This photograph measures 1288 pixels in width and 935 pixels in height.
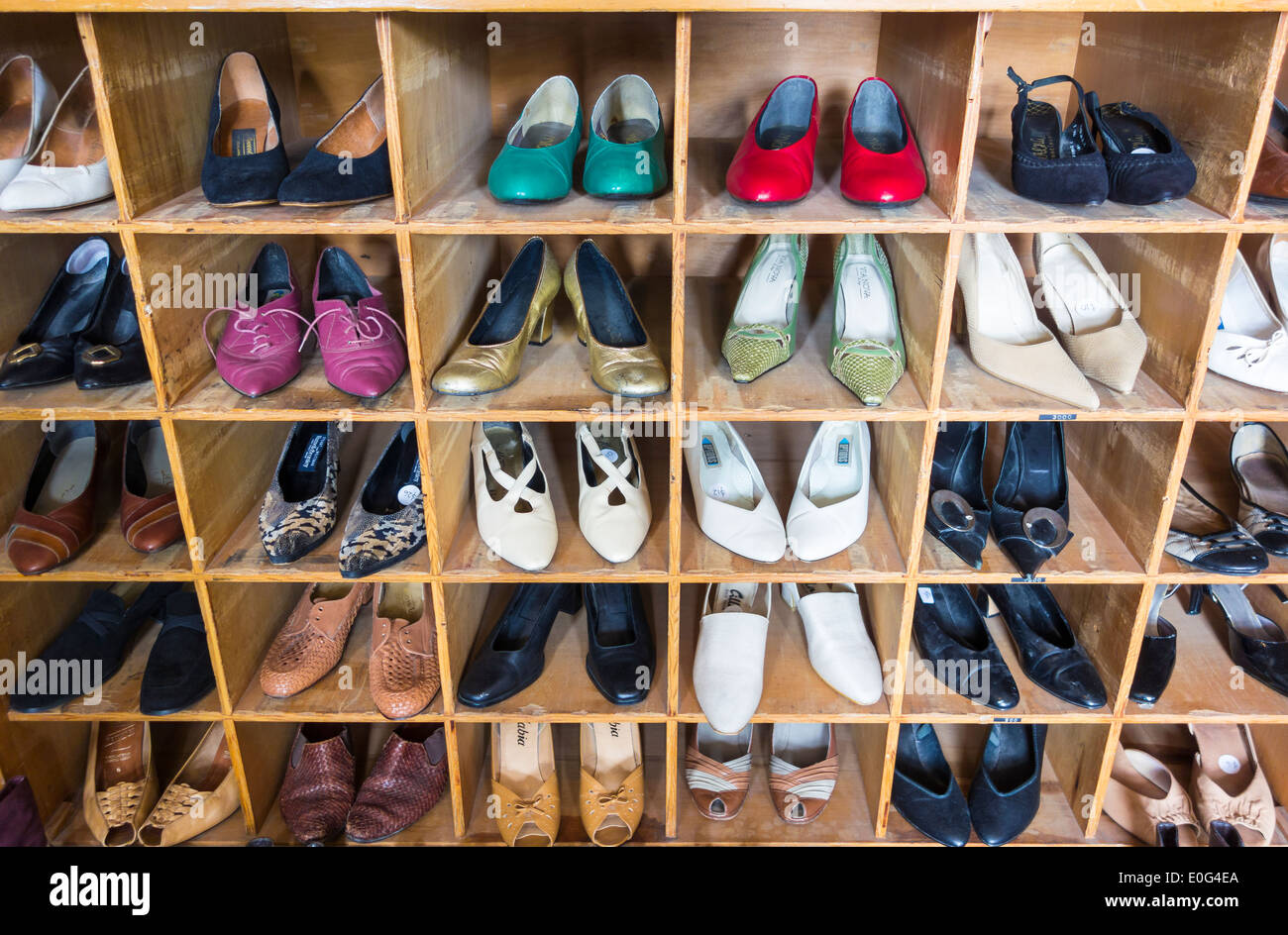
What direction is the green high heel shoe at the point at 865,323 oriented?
toward the camera

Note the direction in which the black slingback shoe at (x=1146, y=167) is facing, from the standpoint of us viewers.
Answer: facing the viewer and to the right of the viewer

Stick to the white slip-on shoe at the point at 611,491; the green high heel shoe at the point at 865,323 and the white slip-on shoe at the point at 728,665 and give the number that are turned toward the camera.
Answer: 3

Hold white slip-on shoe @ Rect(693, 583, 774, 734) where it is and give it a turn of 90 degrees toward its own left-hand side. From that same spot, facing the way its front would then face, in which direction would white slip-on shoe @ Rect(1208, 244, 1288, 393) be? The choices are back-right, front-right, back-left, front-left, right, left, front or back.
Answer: front

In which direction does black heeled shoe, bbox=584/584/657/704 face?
toward the camera

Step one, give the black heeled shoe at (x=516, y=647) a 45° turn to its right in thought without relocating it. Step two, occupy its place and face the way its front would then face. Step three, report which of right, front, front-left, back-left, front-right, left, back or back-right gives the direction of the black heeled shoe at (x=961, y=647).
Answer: back

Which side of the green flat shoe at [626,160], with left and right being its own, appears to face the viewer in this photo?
front

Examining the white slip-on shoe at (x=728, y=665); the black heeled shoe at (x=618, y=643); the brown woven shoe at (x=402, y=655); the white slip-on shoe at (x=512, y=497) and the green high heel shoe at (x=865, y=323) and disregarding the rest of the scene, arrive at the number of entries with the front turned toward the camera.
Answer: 5

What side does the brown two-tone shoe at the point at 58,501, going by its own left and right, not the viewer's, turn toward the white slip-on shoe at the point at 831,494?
left

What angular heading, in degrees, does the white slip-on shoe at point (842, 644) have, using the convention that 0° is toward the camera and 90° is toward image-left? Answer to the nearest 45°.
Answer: approximately 315°

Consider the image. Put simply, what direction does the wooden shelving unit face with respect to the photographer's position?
facing the viewer

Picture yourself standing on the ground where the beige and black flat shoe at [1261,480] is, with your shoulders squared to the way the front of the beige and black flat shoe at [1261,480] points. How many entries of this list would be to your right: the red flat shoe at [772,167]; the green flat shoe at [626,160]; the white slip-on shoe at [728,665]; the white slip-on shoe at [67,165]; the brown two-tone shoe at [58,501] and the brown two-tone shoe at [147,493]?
6
